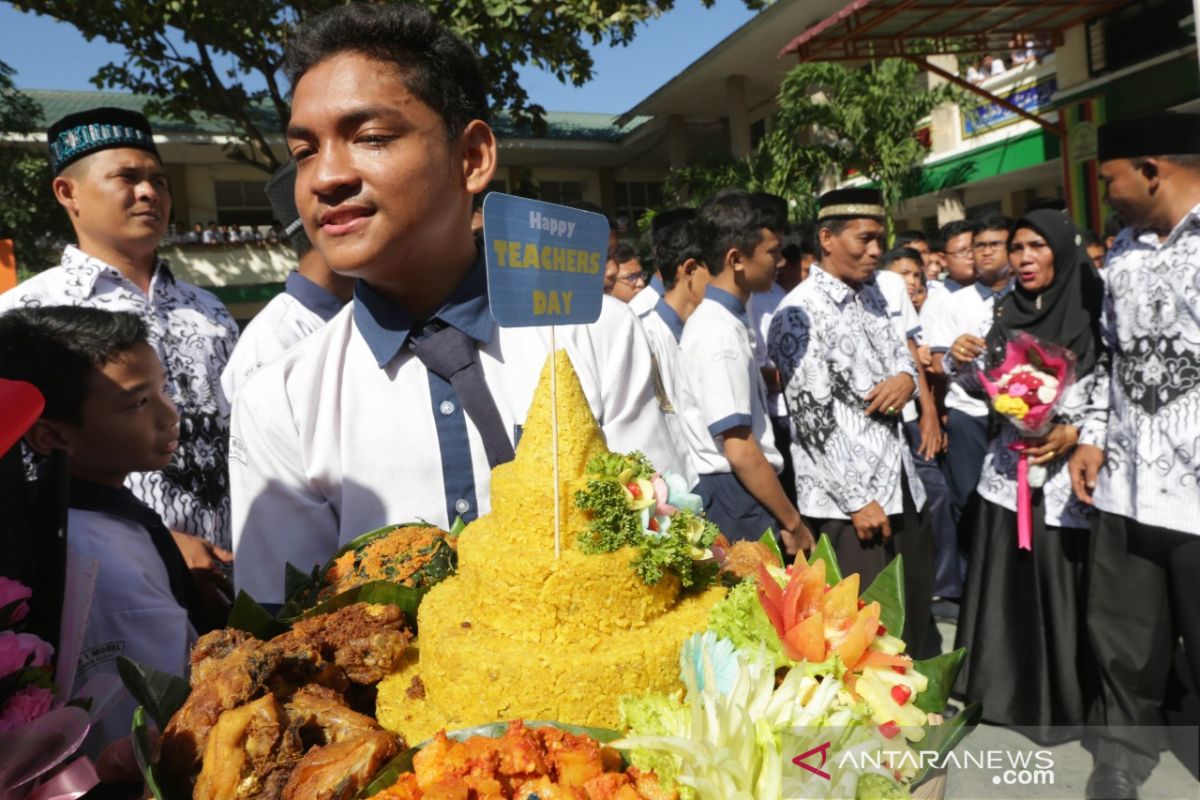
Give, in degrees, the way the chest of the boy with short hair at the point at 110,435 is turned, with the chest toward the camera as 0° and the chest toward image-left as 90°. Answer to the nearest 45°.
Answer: approximately 270°

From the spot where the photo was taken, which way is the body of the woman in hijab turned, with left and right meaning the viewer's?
facing the viewer and to the left of the viewer

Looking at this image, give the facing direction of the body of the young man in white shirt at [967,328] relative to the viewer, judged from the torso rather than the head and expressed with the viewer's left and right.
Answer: facing the viewer

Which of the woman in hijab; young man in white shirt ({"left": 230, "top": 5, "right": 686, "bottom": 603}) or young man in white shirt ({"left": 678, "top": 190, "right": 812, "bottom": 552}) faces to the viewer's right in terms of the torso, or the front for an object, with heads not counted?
young man in white shirt ({"left": 678, "top": 190, "right": 812, "bottom": 552})

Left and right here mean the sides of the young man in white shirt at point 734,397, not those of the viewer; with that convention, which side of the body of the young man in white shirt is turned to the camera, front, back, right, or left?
right

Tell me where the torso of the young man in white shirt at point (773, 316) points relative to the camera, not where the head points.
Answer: to the viewer's right

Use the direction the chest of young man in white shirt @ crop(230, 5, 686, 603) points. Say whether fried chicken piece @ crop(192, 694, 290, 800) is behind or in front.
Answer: in front

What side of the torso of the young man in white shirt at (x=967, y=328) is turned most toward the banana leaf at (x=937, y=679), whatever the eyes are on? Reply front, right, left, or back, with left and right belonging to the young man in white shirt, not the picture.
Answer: front

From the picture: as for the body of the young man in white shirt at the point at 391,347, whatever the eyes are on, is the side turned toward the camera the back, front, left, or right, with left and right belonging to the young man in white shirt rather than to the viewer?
front

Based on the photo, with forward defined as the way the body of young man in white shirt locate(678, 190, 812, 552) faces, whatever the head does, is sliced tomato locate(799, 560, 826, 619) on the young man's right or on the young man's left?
on the young man's right

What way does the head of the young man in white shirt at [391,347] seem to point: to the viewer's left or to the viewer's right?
to the viewer's left
